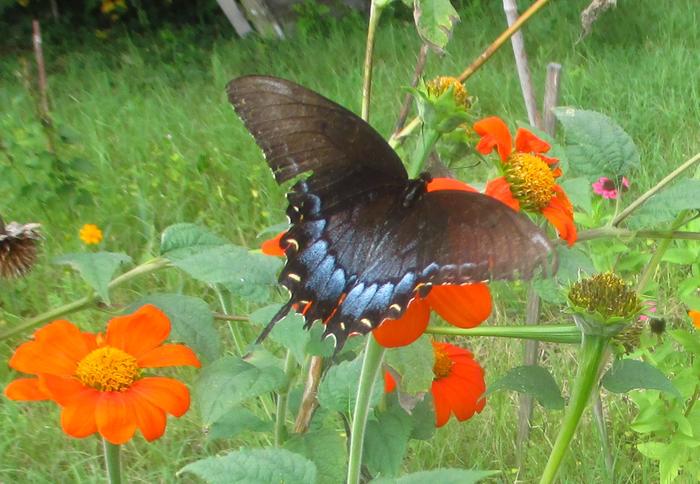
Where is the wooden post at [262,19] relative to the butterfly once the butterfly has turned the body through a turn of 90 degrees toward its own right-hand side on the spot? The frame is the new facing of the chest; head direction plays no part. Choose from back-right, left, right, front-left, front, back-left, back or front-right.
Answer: back-left

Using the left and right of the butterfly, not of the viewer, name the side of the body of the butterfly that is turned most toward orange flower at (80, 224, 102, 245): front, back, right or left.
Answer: left

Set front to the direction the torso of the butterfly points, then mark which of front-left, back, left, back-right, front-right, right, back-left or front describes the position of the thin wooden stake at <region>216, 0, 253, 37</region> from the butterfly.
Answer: front-left

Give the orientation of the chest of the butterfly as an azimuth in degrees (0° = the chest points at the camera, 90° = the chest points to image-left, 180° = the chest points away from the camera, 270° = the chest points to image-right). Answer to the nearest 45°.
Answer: approximately 225°
